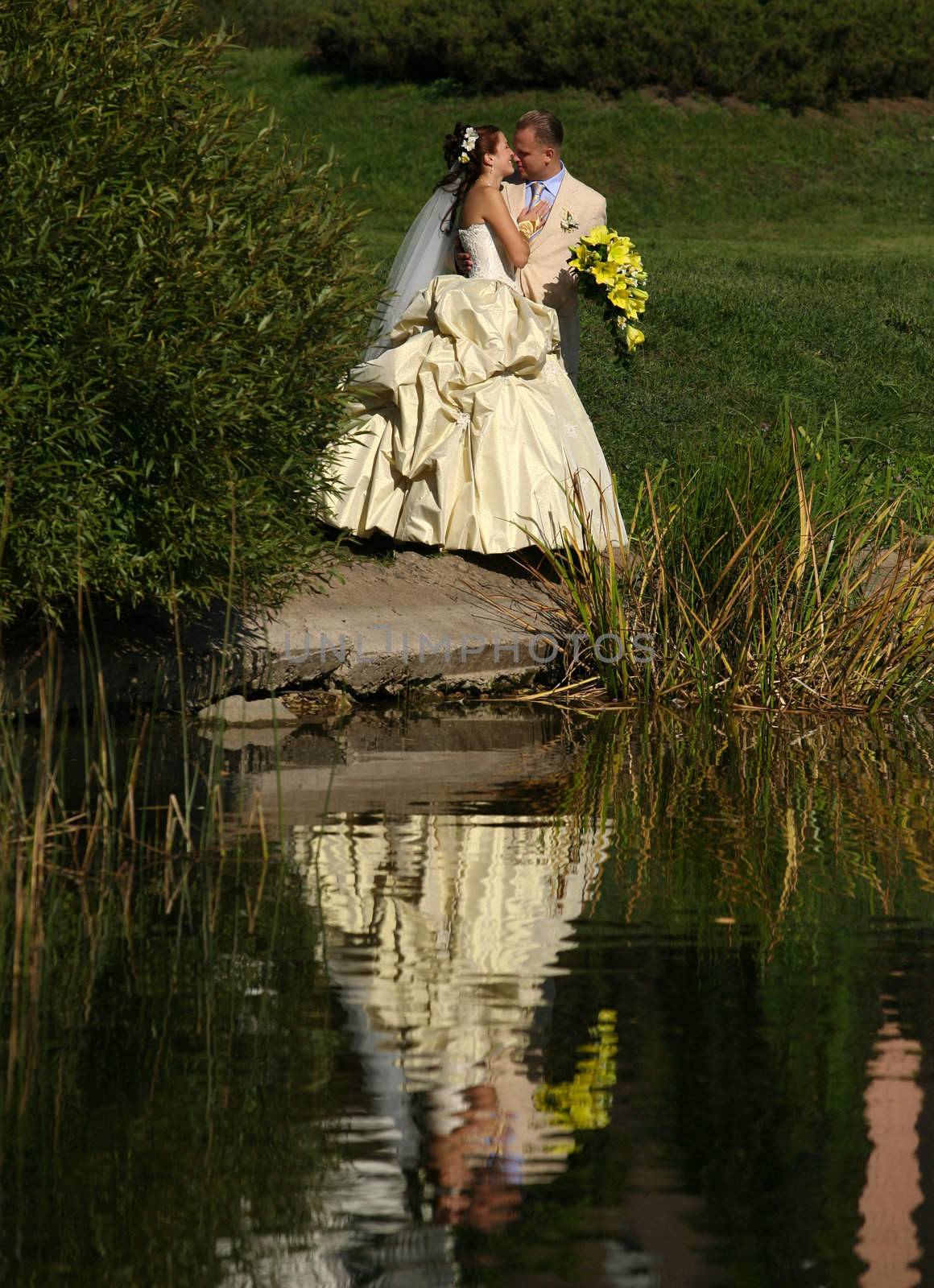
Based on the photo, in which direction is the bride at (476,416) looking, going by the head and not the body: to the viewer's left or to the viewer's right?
to the viewer's right

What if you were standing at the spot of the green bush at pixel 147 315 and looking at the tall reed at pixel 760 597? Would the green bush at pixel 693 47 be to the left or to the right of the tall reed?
left

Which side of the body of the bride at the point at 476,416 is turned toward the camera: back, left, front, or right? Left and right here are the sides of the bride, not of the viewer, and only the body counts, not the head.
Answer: right

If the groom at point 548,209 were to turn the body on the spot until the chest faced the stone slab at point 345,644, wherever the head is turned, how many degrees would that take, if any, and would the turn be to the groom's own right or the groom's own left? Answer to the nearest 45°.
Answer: approximately 45° to the groom's own left

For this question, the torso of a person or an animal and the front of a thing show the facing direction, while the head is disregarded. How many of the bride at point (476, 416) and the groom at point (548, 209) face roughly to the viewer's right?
1

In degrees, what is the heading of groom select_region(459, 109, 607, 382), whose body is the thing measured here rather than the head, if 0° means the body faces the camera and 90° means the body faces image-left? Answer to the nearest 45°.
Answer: approximately 45°

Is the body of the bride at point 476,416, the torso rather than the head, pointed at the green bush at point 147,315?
no

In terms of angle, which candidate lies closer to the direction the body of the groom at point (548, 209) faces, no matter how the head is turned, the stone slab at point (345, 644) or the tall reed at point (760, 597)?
the stone slab

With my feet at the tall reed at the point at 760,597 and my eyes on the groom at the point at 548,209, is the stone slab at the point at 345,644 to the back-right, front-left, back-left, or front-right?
front-left

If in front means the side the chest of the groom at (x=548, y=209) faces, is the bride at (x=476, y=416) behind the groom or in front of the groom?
in front

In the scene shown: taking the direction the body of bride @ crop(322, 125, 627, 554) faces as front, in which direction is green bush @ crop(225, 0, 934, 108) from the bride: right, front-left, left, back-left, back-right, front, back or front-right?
left
